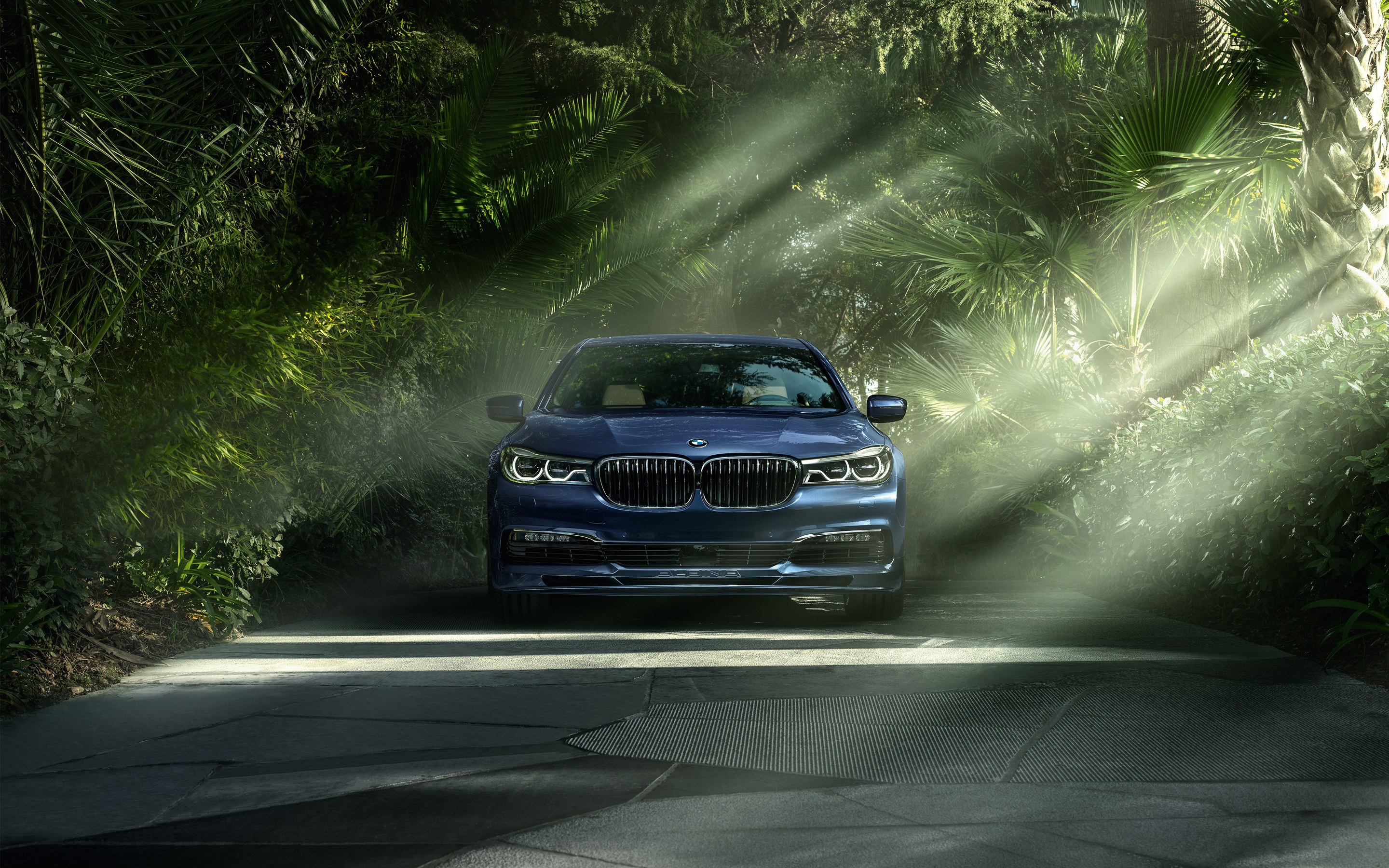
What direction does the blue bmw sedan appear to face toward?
toward the camera

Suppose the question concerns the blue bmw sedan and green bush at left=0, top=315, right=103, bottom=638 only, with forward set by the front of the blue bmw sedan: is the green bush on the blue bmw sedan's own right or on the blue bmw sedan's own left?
on the blue bmw sedan's own right
